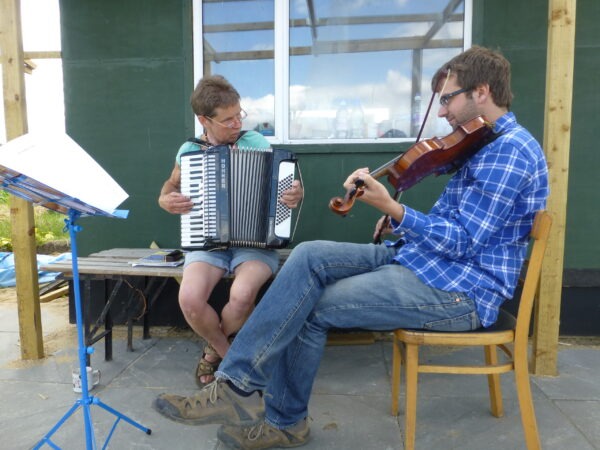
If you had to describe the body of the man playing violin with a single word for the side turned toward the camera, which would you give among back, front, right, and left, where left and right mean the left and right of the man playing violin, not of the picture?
left

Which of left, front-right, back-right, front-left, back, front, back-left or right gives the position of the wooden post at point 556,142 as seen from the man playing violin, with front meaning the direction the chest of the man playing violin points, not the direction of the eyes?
back-right

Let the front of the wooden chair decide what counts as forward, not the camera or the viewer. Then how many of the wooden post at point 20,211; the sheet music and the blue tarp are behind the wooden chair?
0

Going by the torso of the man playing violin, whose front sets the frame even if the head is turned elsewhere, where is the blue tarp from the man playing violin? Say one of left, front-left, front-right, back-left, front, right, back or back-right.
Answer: front-right

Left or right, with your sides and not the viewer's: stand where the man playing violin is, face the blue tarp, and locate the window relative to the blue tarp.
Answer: right

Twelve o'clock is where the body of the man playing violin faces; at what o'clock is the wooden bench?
The wooden bench is roughly at 1 o'clock from the man playing violin.

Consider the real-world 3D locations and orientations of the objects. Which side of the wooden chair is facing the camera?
left

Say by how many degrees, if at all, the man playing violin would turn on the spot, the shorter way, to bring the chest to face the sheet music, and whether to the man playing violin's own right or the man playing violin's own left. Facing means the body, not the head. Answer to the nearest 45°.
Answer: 0° — they already face it

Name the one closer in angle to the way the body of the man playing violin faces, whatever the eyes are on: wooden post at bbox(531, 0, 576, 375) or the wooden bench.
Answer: the wooden bench

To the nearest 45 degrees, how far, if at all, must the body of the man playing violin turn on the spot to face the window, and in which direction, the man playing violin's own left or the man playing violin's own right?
approximately 90° to the man playing violin's own right

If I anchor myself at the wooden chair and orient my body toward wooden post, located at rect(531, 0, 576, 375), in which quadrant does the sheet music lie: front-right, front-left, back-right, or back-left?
back-left

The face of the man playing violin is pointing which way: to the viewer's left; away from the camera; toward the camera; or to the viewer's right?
to the viewer's left
